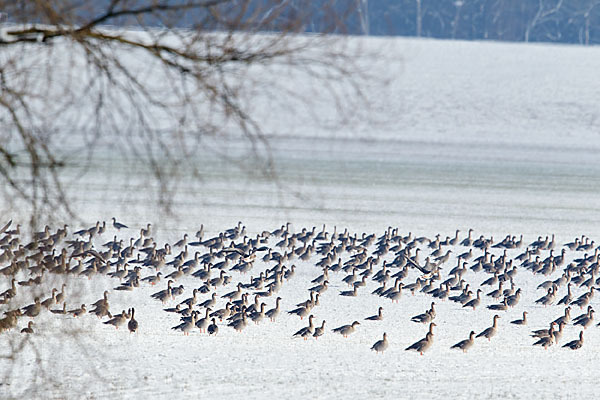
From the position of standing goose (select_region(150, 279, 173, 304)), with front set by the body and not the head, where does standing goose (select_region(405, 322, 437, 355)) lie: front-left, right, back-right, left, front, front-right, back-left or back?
front-right

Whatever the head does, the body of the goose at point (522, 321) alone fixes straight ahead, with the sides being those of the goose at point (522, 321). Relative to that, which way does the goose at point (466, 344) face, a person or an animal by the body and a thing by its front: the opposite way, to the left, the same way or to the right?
the same way

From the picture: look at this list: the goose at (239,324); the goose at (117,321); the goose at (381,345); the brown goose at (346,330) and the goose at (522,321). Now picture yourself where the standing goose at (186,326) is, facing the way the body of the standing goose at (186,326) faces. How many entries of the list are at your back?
1

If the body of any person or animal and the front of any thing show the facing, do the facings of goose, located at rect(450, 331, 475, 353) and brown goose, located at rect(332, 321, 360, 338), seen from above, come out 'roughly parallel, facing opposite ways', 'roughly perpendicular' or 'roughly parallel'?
roughly parallel

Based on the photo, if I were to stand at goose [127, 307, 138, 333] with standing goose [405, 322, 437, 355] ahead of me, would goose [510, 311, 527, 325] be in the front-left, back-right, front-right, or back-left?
front-left

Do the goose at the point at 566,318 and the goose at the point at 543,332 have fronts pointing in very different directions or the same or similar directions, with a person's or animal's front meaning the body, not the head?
same or similar directions

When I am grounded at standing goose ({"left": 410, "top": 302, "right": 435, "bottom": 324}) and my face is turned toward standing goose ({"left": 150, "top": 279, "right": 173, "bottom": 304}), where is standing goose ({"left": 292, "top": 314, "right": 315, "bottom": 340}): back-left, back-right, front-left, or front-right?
front-left

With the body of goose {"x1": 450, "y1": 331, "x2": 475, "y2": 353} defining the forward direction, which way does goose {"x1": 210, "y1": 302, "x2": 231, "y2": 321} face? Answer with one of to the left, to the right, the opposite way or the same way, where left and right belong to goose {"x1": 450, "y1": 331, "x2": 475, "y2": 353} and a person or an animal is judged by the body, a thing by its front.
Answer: the same way

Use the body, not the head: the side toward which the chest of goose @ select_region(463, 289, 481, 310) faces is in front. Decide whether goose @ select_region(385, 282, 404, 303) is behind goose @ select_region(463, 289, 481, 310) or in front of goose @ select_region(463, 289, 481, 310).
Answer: behind

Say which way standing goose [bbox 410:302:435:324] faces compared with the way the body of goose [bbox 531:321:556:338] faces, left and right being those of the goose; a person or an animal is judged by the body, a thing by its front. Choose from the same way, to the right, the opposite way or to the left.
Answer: the same way

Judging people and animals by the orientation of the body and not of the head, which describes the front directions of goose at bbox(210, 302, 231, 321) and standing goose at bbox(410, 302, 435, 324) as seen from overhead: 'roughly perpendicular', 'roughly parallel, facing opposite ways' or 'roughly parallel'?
roughly parallel
